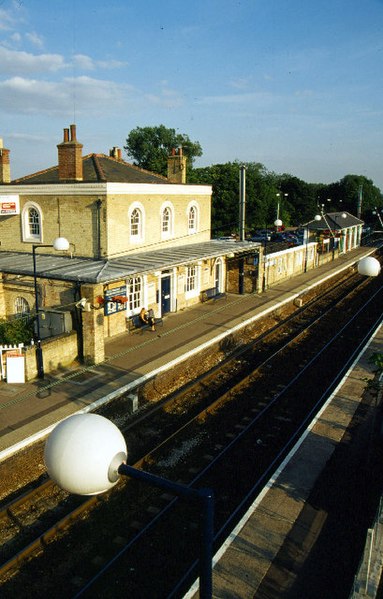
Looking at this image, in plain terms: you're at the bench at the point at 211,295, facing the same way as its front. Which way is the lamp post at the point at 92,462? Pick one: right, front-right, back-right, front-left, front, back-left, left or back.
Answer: front-right

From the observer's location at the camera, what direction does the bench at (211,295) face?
facing the viewer and to the right of the viewer

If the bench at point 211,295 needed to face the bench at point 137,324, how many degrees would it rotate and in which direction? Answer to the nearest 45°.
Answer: approximately 90° to its right

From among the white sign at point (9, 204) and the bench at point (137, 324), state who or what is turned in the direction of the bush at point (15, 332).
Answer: the white sign

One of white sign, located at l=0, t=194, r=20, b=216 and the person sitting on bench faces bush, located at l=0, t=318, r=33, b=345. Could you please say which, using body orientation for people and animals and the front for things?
the white sign

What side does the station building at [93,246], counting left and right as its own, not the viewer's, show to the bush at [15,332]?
right

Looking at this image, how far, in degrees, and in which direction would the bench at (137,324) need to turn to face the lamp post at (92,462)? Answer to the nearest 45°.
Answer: approximately 45° to its right

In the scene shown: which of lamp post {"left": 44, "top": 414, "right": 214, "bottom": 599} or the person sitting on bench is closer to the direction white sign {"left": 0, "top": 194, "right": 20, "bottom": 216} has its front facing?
the lamp post

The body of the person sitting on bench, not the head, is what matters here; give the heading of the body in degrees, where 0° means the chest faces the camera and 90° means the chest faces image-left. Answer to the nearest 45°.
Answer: approximately 315°

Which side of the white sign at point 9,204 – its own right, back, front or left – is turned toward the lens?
front

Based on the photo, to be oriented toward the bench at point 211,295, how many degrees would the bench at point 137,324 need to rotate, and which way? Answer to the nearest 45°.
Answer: approximately 90° to its left
